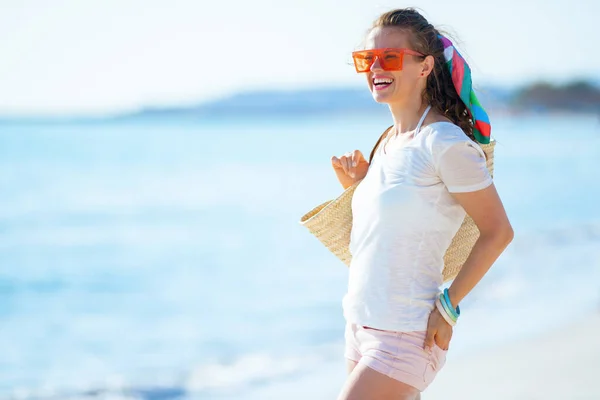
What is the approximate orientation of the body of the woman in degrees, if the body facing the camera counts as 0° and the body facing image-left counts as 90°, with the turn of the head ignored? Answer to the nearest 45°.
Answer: approximately 45°

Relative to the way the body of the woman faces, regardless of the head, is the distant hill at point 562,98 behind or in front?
behind
